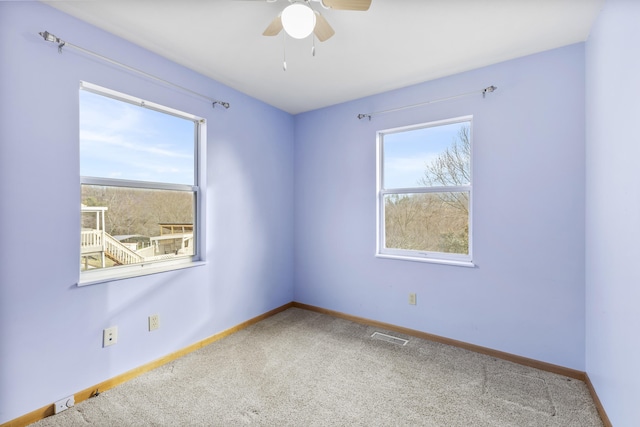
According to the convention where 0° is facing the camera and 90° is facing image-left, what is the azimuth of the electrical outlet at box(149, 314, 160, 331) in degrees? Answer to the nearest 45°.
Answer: approximately 315°

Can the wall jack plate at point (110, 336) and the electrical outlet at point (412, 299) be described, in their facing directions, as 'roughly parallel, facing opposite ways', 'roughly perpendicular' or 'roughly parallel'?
roughly perpendicular

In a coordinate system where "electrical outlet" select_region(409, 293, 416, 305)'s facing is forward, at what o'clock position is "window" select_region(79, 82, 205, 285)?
The window is roughly at 2 o'clock from the electrical outlet.

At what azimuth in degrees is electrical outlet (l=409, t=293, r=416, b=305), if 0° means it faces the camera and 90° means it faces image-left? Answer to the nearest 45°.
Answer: approximately 0°

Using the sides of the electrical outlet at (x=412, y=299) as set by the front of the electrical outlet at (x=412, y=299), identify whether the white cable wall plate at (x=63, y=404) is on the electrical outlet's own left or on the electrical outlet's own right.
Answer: on the electrical outlet's own right

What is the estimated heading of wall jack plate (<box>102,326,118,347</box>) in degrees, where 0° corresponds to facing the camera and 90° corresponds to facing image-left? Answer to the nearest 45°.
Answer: approximately 315°

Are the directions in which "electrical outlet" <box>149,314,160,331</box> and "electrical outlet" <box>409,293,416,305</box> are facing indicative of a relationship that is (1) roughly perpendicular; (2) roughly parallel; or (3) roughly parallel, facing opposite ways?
roughly perpendicular
